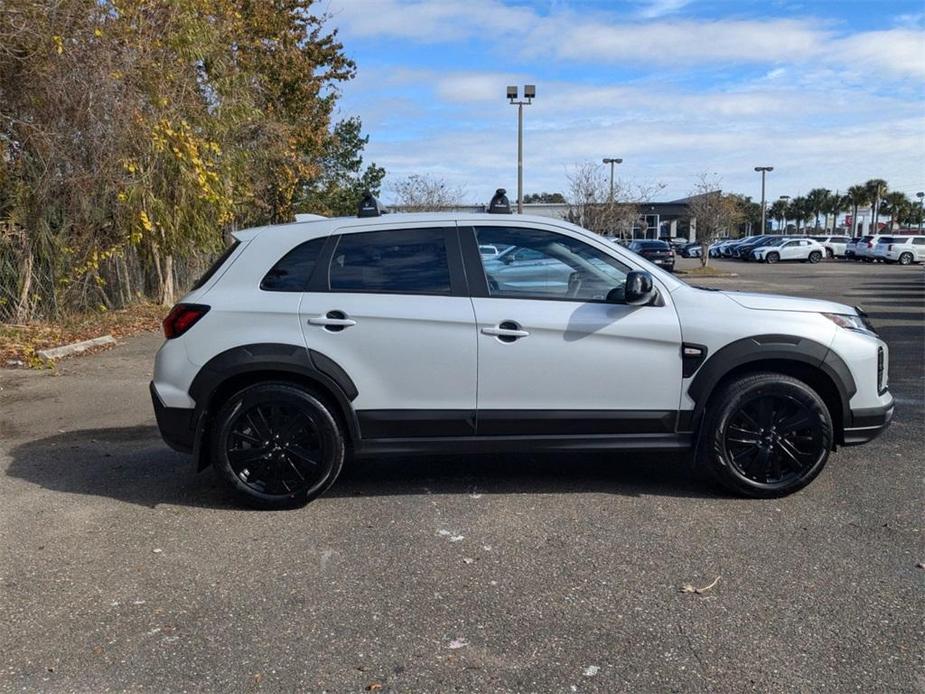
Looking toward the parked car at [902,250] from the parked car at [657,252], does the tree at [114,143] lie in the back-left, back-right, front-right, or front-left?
back-right

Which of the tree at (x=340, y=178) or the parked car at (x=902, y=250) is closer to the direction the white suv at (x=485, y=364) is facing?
the parked car

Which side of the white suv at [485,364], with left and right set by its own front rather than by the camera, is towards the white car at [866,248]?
left

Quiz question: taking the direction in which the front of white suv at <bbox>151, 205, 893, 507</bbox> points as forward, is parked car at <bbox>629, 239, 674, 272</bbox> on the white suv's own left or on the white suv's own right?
on the white suv's own left

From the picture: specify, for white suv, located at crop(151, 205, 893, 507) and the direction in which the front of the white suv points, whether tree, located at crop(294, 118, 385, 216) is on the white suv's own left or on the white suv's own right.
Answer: on the white suv's own left

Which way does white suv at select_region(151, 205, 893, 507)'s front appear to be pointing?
to the viewer's right

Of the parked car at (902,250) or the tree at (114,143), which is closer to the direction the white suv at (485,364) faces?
the parked car

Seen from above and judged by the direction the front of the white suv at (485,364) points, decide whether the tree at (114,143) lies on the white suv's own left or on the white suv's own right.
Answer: on the white suv's own left

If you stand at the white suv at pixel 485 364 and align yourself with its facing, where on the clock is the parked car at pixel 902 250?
The parked car is roughly at 10 o'clock from the white suv.
